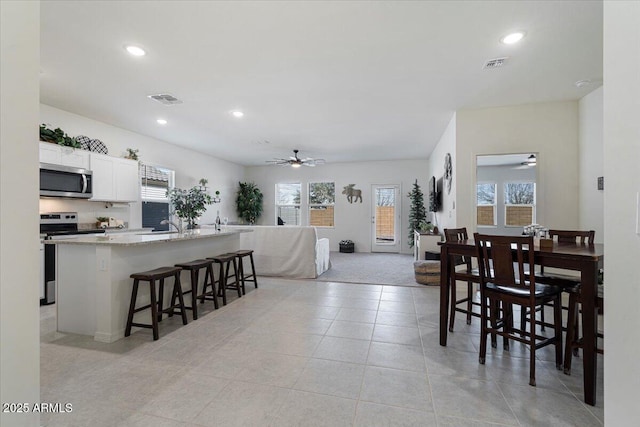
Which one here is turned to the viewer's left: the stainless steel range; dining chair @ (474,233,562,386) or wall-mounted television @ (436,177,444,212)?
the wall-mounted television

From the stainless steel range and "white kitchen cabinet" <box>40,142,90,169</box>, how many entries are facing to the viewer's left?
0

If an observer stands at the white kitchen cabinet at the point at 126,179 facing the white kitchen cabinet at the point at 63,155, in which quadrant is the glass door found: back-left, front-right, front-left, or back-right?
back-left

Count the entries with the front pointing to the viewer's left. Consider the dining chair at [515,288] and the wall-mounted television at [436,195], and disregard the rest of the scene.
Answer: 1

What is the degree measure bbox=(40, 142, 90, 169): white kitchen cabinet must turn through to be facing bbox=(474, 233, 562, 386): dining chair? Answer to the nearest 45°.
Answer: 0° — it already faces it

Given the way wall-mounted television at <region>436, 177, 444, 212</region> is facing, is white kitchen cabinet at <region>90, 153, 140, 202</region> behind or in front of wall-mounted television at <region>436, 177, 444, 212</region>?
in front

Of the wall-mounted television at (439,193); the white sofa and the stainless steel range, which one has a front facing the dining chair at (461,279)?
the stainless steel range

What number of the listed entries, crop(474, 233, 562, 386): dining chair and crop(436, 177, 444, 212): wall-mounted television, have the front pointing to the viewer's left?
1

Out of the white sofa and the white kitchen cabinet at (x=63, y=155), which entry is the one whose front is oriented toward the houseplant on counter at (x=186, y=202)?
the white kitchen cabinet

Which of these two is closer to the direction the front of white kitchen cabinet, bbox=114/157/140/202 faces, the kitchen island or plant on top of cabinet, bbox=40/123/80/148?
the kitchen island

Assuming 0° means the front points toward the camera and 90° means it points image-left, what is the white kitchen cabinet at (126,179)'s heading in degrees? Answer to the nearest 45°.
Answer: approximately 315°

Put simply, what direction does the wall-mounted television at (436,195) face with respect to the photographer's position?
facing to the left of the viewer

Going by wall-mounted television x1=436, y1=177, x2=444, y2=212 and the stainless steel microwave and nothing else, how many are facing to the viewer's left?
1

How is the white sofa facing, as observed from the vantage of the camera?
facing away from the viewer

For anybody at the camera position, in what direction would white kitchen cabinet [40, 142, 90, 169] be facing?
facing the viewer and to the right of the viewer

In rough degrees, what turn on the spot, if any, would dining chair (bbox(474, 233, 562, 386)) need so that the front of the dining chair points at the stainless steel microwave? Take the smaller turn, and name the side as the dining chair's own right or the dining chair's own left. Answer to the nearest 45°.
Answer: approximately 135° to the dining chair's own left

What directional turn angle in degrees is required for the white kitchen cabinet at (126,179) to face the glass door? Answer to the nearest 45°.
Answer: approximately 45° to its left

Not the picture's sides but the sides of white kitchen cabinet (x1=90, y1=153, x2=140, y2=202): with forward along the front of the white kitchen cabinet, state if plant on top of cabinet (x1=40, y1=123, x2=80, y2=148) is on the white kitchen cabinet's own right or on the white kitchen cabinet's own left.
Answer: on the white kitchen cabinet's own right
